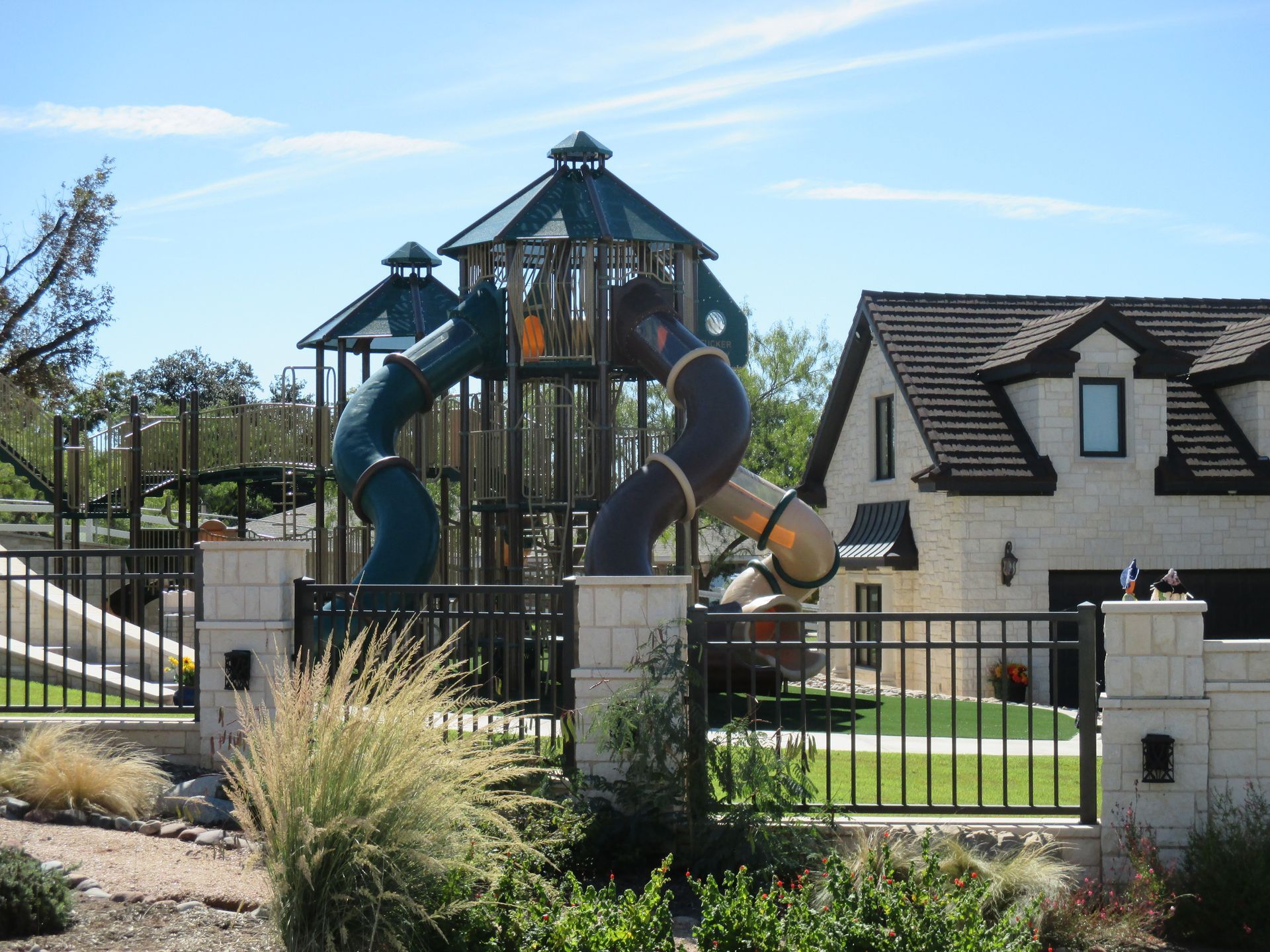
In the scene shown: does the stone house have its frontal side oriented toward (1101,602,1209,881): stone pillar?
yes

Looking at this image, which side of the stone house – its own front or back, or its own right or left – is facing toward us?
front

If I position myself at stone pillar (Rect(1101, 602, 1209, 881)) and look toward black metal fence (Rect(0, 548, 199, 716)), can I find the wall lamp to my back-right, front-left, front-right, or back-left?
front-right

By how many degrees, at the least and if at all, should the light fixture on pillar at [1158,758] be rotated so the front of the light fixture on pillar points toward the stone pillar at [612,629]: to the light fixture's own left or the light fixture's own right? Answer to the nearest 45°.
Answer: approximately 90° to the light fixture's own right

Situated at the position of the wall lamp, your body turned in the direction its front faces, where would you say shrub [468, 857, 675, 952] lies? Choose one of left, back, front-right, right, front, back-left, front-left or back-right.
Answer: front

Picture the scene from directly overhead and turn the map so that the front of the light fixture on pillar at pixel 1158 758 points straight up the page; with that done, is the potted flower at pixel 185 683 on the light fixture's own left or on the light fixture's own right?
on the light fixture's own right

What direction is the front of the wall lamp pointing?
toward the camera

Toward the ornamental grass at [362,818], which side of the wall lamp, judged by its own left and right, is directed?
front

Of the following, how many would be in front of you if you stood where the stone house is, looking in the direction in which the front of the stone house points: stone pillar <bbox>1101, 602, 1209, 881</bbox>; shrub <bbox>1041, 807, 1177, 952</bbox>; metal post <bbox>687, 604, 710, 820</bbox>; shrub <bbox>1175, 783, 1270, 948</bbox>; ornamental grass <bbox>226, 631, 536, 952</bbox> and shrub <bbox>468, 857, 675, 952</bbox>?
6

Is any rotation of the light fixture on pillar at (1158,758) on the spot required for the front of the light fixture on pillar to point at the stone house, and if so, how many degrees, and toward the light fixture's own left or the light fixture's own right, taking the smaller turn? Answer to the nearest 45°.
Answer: approximately 180°

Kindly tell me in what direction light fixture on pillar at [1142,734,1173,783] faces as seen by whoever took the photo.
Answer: facing the viewer

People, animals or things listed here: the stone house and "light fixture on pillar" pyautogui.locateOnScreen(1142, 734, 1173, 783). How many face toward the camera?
2

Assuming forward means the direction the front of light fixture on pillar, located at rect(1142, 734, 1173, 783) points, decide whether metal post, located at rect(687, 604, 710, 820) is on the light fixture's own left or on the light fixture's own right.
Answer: on the light fixture's own right

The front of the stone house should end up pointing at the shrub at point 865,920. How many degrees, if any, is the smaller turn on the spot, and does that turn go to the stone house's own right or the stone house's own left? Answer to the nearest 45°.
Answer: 0° — it already faces it

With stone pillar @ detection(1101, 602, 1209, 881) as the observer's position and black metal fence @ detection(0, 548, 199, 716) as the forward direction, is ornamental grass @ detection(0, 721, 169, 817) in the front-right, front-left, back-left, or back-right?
front-left

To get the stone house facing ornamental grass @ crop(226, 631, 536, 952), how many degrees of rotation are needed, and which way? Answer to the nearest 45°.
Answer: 0° — it already faces it
